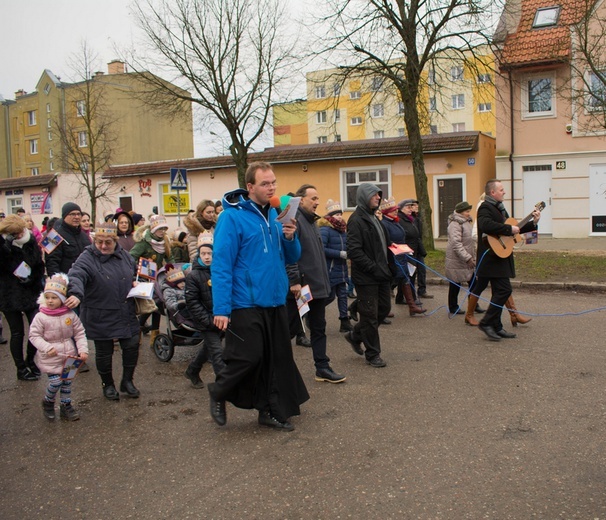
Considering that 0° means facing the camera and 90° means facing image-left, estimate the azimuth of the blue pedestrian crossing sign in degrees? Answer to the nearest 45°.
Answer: approximately 0°

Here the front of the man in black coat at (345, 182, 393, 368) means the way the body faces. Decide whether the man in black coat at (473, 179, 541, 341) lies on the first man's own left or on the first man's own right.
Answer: on the first man's own left

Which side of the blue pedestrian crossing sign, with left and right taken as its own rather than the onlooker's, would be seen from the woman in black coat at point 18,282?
front

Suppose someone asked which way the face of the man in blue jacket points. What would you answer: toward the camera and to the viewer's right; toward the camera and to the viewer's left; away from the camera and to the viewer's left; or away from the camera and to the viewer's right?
toward the camera and to the viewer's right

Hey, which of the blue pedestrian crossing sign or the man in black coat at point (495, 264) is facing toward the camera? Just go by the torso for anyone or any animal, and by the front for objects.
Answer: the blue pedestrian crossing sign

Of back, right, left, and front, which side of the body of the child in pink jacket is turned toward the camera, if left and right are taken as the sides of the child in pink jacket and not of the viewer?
front

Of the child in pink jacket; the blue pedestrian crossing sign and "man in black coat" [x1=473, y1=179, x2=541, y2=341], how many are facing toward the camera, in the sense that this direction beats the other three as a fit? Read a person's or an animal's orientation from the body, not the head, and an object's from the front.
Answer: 2

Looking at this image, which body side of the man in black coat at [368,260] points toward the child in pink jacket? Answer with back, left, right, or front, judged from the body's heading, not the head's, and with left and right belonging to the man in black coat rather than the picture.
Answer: right

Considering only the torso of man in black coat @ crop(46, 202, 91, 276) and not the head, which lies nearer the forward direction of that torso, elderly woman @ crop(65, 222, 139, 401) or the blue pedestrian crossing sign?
the elderly woman

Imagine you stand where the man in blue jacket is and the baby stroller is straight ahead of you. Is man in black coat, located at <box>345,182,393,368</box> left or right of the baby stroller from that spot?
right

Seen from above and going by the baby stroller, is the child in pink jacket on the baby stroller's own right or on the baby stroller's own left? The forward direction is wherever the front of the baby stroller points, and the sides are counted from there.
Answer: on the baby stroller's own right

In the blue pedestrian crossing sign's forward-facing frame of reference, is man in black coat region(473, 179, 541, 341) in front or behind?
in front

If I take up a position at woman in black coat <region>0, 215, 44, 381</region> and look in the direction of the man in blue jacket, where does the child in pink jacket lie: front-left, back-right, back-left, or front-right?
front-right

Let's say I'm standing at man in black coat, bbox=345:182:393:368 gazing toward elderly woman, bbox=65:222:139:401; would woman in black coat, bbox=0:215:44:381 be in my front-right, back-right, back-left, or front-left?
front-right

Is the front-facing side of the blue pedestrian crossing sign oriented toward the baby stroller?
yes
